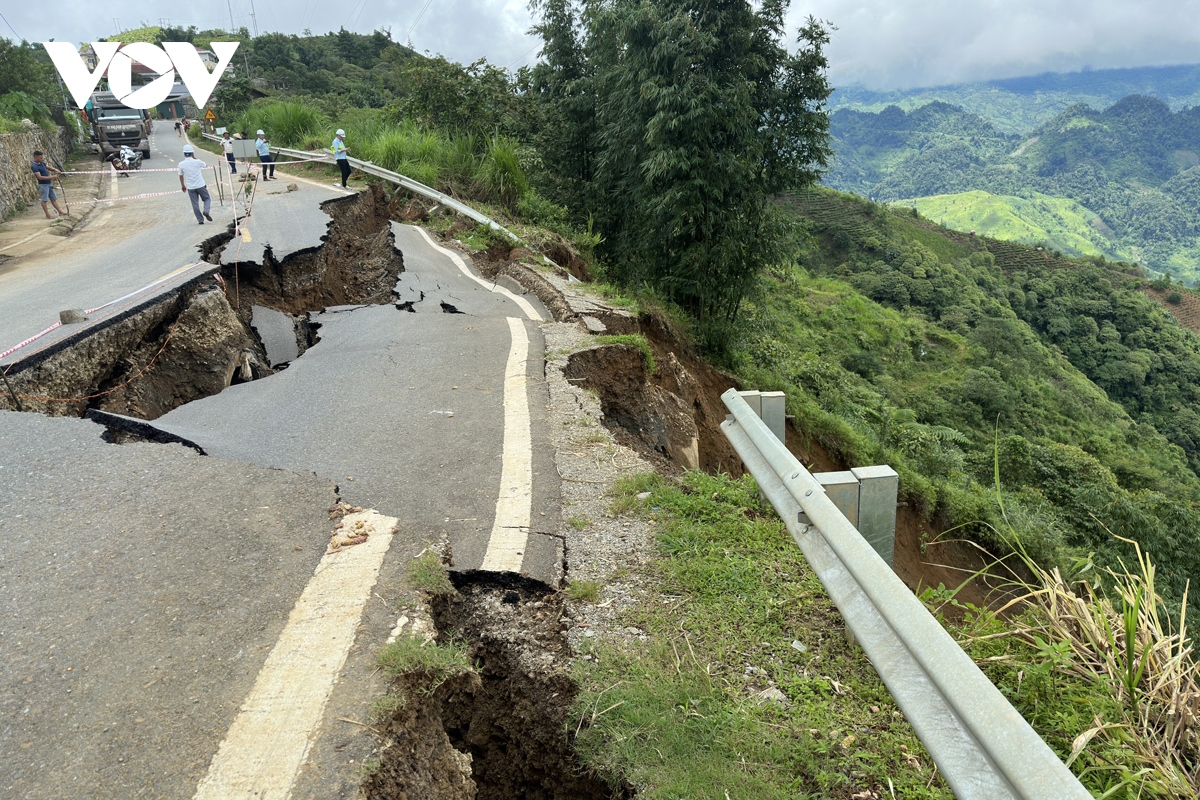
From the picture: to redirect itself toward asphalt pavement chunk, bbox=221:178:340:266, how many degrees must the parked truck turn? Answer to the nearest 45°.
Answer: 0° — it already faces it

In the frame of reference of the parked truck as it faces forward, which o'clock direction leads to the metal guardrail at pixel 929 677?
The metal guardrail is roughly at 12 o'clock from the parked truck.

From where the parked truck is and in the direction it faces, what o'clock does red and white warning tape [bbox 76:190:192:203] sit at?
The red and white warning tape is roughly at 12 o'clock from the parked truck.

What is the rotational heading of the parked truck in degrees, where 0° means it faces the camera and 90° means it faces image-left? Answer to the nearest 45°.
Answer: approximately 0°

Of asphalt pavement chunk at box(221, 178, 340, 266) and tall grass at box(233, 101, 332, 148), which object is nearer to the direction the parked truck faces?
the asphalt pavement chunk

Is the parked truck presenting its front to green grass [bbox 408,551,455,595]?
yes

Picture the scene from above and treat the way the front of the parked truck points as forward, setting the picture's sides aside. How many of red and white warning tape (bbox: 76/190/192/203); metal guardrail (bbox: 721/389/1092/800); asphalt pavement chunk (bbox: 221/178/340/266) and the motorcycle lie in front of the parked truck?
4

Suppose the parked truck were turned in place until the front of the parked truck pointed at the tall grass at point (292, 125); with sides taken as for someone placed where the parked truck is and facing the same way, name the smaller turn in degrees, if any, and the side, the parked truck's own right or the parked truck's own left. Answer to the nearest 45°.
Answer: approximately 45° to the parked truck's own left
